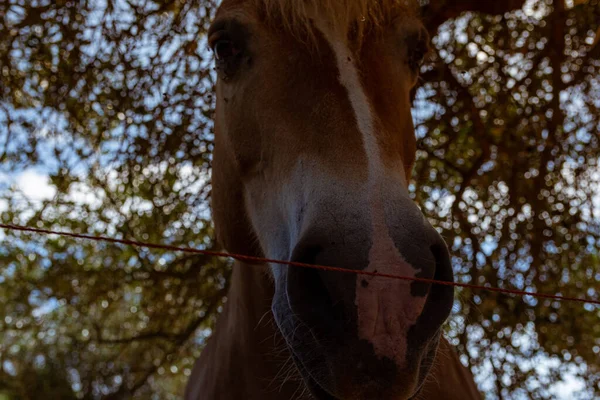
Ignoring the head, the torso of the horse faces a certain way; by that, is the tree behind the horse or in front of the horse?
behind

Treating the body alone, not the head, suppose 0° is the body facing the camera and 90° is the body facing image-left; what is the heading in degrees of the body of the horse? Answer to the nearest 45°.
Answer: approximately 0°
